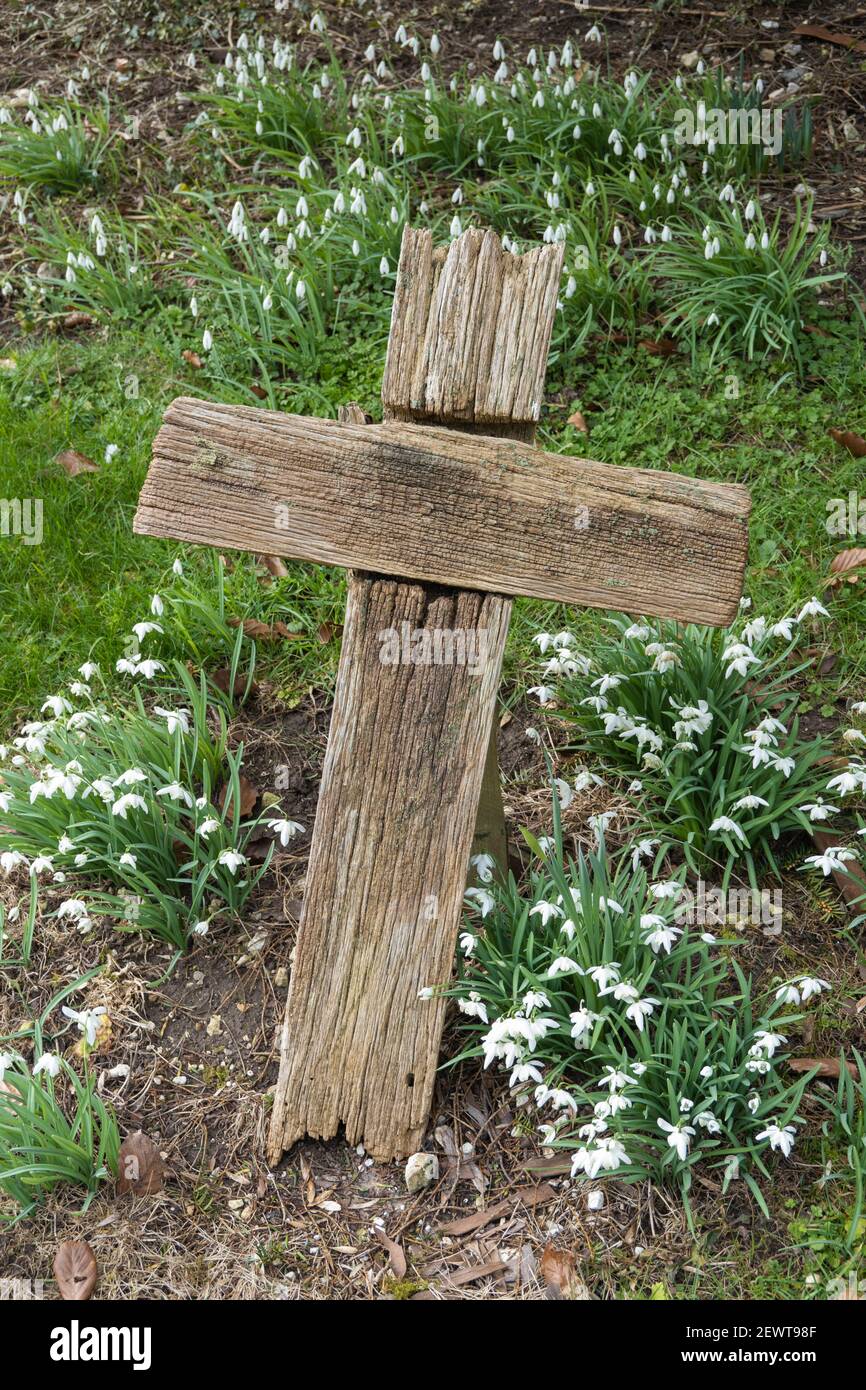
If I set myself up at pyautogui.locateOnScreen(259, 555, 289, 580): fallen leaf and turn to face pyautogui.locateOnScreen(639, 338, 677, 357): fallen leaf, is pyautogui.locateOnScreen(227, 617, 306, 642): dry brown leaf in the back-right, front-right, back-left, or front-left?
back-right

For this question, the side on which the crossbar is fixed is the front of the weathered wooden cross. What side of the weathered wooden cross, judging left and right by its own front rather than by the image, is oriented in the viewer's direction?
front

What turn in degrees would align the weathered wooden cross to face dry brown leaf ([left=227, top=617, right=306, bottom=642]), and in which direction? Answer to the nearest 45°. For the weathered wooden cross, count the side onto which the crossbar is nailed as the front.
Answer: approximately 180°

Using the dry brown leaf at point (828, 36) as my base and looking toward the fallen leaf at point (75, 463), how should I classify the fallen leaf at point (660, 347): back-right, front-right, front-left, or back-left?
front-left

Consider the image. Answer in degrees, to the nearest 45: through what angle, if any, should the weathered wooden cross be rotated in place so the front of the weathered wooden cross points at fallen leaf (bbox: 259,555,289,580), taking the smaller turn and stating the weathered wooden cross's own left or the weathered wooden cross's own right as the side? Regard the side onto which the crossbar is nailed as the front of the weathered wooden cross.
approximately 180°

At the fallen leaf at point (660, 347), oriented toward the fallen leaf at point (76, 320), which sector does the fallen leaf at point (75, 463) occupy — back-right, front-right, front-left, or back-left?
front-left

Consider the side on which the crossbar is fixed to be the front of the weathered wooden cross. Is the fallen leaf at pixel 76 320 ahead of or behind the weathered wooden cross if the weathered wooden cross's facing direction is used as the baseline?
behind

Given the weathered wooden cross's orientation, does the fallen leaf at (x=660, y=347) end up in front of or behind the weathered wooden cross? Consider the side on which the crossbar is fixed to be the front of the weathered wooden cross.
behind
